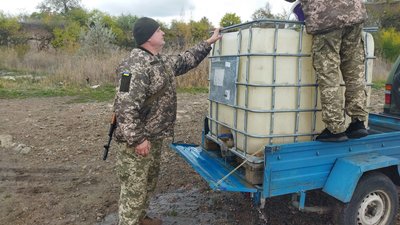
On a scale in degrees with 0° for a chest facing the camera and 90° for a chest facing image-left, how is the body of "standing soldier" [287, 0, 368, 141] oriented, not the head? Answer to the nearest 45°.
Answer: approximately 135°

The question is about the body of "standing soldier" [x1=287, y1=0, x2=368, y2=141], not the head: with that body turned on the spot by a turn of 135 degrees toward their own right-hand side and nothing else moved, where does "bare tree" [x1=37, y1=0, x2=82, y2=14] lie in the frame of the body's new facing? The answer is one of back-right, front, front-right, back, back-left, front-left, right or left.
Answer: back-left

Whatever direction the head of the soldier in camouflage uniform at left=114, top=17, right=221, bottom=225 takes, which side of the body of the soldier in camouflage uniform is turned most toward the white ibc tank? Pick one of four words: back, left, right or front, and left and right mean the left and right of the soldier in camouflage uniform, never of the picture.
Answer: front

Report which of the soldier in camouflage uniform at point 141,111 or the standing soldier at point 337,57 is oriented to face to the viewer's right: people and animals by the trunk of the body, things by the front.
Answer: the soldier in camouflage uniform

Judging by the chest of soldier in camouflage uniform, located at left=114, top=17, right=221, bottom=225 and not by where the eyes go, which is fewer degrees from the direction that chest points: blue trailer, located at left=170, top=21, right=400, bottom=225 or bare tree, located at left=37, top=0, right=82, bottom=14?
the blue trailer

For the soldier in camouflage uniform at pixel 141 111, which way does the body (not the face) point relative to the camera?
to the viewer's right

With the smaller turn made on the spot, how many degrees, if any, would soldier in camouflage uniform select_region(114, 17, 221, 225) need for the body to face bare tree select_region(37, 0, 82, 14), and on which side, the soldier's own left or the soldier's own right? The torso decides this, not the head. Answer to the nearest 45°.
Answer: approximately 90° to the soldier's own left

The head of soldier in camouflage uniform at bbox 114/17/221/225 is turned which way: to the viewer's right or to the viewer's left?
to the viewer's right

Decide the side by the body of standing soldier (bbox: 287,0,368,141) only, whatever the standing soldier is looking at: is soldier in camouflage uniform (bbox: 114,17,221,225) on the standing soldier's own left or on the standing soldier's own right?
on the standing soldier's own left

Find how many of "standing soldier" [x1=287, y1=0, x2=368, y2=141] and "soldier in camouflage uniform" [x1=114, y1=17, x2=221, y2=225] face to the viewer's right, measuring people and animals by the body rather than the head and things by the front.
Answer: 1

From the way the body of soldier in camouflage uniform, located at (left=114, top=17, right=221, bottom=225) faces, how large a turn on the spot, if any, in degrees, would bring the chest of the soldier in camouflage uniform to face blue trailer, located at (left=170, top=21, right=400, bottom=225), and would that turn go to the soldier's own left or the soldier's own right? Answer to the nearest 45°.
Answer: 0° — they already face it
